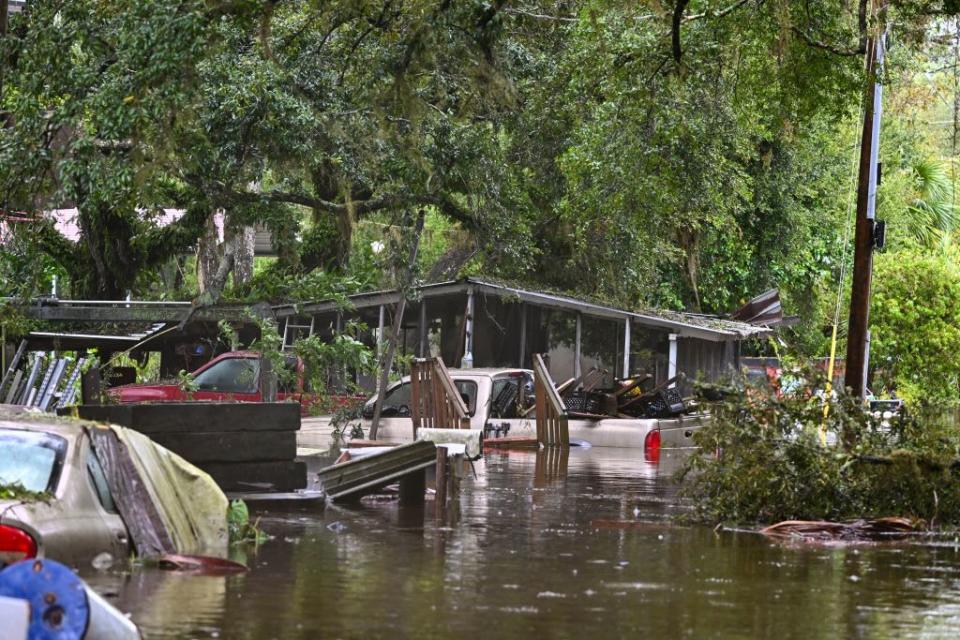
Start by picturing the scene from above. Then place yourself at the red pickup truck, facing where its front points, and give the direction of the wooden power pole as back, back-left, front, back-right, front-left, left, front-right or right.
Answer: back-left

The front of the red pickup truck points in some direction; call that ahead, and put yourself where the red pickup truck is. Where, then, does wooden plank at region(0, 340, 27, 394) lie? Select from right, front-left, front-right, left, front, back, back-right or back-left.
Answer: front-left

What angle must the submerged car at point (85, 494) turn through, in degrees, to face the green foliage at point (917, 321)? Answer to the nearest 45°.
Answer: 0° — it already faces it

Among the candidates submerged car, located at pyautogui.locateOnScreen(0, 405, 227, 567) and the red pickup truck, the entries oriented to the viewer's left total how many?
1

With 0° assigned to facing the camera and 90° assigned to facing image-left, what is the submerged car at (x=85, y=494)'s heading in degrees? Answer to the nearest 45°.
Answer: approximately 225°

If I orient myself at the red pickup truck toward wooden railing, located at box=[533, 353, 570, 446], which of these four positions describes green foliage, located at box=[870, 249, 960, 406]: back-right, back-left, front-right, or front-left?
front-left

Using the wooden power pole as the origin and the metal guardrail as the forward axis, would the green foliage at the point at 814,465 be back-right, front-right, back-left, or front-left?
front-left

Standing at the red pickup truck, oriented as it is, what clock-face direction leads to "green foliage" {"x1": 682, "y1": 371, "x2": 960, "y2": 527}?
The green foliage is roughly at 8 o'clock from the red pickup truck.

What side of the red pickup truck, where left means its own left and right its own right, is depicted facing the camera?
left

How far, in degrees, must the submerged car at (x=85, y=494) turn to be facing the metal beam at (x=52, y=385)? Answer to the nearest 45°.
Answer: approximately 45° to its left

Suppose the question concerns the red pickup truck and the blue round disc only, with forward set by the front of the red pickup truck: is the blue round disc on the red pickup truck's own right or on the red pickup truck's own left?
on the red pickup truck's own left

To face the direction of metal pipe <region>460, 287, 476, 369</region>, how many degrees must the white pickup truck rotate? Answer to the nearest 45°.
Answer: approximately 45° to its right

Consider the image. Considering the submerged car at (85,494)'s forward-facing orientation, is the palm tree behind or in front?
in front

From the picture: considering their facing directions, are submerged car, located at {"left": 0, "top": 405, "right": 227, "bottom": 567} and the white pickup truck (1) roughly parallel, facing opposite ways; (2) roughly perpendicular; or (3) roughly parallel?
roughly perpendicular

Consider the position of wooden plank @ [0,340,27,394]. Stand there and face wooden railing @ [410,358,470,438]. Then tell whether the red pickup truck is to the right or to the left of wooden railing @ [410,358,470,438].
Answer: left

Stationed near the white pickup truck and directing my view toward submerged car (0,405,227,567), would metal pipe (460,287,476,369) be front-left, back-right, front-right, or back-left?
back-right

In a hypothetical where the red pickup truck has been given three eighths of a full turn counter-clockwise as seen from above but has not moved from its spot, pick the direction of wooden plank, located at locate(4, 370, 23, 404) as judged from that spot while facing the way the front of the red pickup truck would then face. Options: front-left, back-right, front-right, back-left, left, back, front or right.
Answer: right

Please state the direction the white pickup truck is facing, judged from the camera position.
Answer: facing away from the viewer and to the left of the viewer
